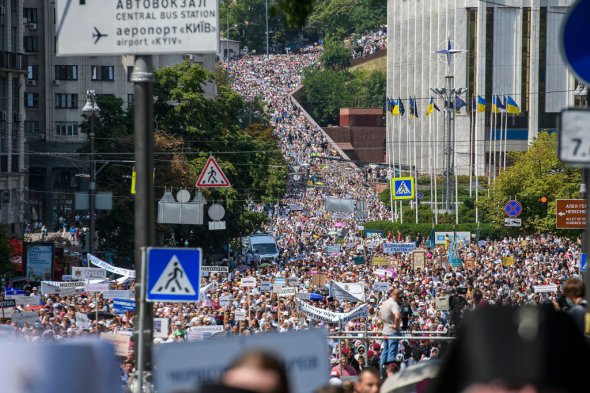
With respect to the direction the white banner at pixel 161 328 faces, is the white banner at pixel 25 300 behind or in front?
behind

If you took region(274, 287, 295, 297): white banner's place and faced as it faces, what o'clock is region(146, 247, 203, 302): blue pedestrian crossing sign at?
The blue pedestrian crossing sign is roughly at 12 o'clock from the white banner.

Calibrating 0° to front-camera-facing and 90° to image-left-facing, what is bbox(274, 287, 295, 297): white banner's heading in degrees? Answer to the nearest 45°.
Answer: approximately 0°

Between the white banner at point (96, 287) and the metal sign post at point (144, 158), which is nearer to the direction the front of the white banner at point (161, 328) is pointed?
the metal sign post

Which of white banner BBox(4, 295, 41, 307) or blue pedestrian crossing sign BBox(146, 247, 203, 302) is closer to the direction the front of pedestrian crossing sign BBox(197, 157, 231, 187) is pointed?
the blue pedestrian crossing sign

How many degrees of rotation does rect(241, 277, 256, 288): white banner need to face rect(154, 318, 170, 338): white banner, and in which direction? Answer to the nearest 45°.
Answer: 0° — it already faces it

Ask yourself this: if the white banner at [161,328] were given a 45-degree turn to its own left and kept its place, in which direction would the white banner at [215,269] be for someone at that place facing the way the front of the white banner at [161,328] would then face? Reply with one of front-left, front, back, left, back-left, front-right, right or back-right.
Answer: back-left
